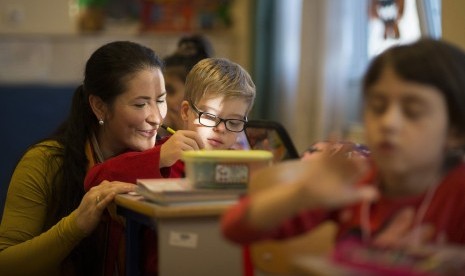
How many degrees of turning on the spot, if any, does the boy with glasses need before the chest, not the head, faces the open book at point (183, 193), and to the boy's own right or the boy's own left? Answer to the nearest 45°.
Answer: approximately 45° to the boy's own right

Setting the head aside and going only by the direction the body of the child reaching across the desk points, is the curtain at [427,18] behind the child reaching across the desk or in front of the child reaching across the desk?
behind

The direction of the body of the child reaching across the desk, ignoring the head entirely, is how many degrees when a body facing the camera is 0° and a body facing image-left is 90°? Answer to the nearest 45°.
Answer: approximately 45°

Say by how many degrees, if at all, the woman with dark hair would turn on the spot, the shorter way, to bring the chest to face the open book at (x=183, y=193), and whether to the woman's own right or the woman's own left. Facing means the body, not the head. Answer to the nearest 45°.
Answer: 0° — they already face it

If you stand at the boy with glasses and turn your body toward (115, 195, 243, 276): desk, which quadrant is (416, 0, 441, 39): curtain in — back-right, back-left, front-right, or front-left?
back-left

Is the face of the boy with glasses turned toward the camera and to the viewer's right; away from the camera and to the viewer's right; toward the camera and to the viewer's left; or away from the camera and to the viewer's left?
toward the camera and to the viewer's right

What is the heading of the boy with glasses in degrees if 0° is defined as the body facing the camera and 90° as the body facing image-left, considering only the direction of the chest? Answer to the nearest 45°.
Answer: approximately 315°

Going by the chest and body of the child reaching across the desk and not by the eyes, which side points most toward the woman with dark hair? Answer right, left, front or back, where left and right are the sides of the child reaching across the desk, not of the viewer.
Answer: right

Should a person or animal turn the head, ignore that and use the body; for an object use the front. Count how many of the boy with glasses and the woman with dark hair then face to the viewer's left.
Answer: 0

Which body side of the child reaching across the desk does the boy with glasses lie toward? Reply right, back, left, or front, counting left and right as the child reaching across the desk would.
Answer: right

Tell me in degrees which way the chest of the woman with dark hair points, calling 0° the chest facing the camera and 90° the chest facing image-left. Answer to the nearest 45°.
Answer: approximately 315°
